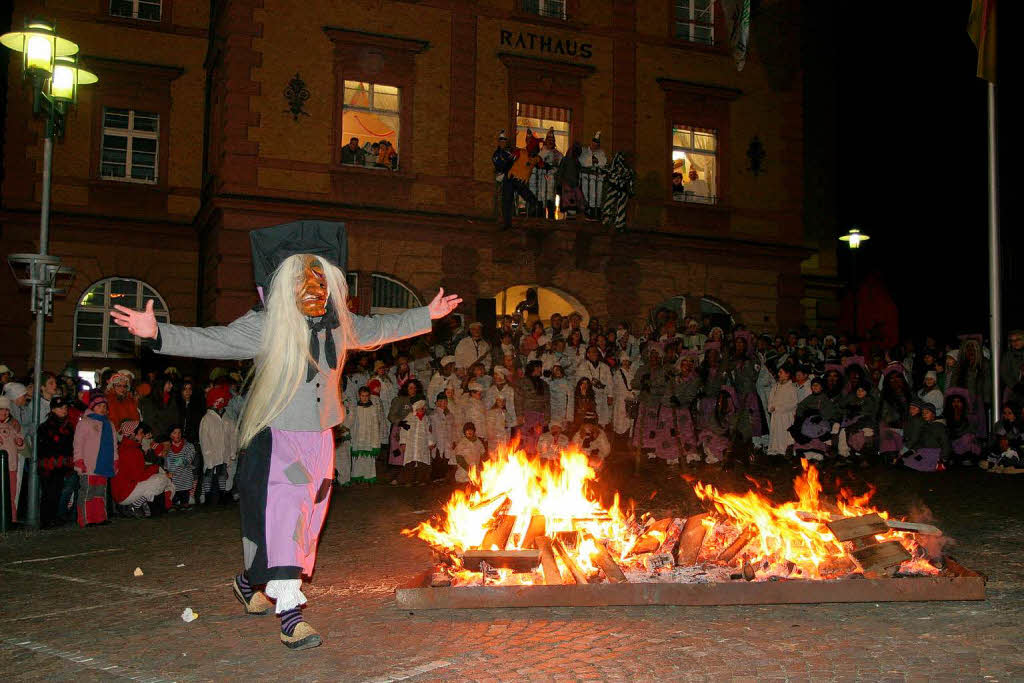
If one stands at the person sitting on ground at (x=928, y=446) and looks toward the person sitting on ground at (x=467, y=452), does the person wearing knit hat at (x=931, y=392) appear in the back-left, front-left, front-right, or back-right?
back-right

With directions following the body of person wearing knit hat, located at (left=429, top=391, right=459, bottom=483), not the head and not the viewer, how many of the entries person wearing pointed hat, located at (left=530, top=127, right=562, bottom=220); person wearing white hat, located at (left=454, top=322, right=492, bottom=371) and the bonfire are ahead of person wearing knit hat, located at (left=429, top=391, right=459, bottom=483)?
1

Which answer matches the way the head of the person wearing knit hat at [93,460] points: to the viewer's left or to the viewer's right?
to the viewer's right

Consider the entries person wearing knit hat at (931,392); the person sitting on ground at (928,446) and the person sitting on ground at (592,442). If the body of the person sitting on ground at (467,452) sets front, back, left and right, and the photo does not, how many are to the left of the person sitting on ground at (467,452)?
3

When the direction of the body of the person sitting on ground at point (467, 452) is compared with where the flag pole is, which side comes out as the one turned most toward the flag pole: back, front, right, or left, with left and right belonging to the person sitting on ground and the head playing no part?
left

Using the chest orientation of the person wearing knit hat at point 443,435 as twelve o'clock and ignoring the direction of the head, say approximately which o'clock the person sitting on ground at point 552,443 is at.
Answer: The person sitting on ground is roughly at 9 o'clock from the person wearing knit hat.

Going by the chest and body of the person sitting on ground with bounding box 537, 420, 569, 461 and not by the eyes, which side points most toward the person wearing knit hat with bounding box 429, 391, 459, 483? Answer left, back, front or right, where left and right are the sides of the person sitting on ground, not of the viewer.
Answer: right

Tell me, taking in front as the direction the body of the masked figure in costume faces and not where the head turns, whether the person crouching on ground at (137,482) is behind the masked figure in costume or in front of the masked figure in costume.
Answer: behind
